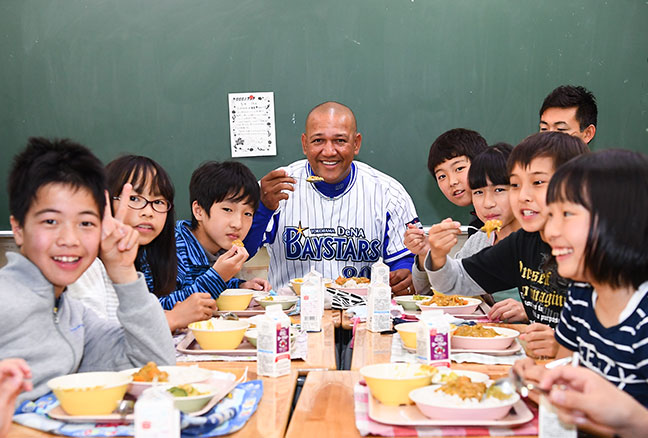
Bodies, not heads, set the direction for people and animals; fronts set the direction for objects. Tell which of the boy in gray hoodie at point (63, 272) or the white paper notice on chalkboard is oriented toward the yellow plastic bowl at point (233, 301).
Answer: the white paper notice on chalkboard

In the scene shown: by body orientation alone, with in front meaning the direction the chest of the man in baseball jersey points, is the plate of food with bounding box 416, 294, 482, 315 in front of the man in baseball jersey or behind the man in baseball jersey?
in front

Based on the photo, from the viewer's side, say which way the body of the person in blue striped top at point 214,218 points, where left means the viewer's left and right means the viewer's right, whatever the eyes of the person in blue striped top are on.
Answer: facing the viewer and to the right of the viewer

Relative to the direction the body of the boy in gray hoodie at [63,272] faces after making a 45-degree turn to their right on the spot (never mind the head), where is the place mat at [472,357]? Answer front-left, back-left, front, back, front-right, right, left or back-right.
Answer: left

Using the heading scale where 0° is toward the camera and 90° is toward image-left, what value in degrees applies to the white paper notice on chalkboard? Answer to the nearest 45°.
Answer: approximately 0°

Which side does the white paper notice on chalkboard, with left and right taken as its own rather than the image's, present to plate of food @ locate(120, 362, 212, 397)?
front

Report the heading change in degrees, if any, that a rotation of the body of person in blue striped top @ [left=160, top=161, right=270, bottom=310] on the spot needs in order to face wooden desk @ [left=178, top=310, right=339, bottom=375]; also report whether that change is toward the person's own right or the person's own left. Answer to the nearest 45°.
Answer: approximately 45° to the person's own right

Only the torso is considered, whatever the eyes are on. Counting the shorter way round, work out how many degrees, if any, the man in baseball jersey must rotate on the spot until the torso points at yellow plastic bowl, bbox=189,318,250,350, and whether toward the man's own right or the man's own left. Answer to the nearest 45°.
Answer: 0° — they already face it

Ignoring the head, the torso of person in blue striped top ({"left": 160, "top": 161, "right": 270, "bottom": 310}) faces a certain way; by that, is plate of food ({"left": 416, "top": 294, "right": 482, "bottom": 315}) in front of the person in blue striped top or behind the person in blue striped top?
in front

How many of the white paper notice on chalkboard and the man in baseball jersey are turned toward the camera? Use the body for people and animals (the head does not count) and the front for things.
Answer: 2
